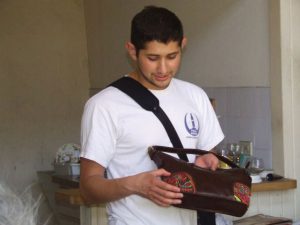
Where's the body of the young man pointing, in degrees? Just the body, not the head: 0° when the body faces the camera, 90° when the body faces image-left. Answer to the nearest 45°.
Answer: approximately 315°
